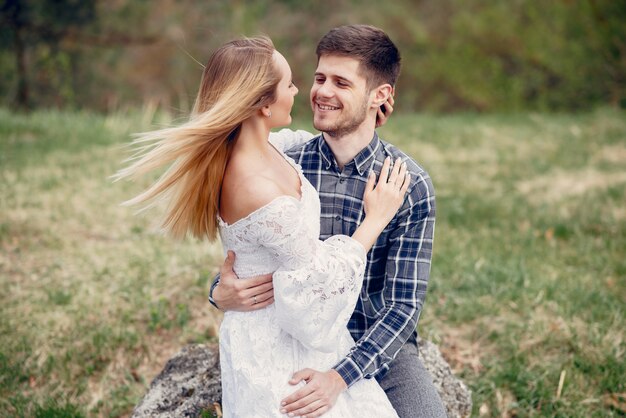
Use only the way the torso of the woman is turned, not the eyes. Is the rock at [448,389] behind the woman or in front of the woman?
in front

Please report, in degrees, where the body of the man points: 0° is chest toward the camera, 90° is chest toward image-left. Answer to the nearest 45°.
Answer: approximately 45°

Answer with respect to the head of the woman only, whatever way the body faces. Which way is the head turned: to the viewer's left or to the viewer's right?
to the viewer's right

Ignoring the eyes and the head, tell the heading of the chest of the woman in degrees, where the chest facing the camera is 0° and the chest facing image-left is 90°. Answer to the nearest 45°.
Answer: approximately 270°
